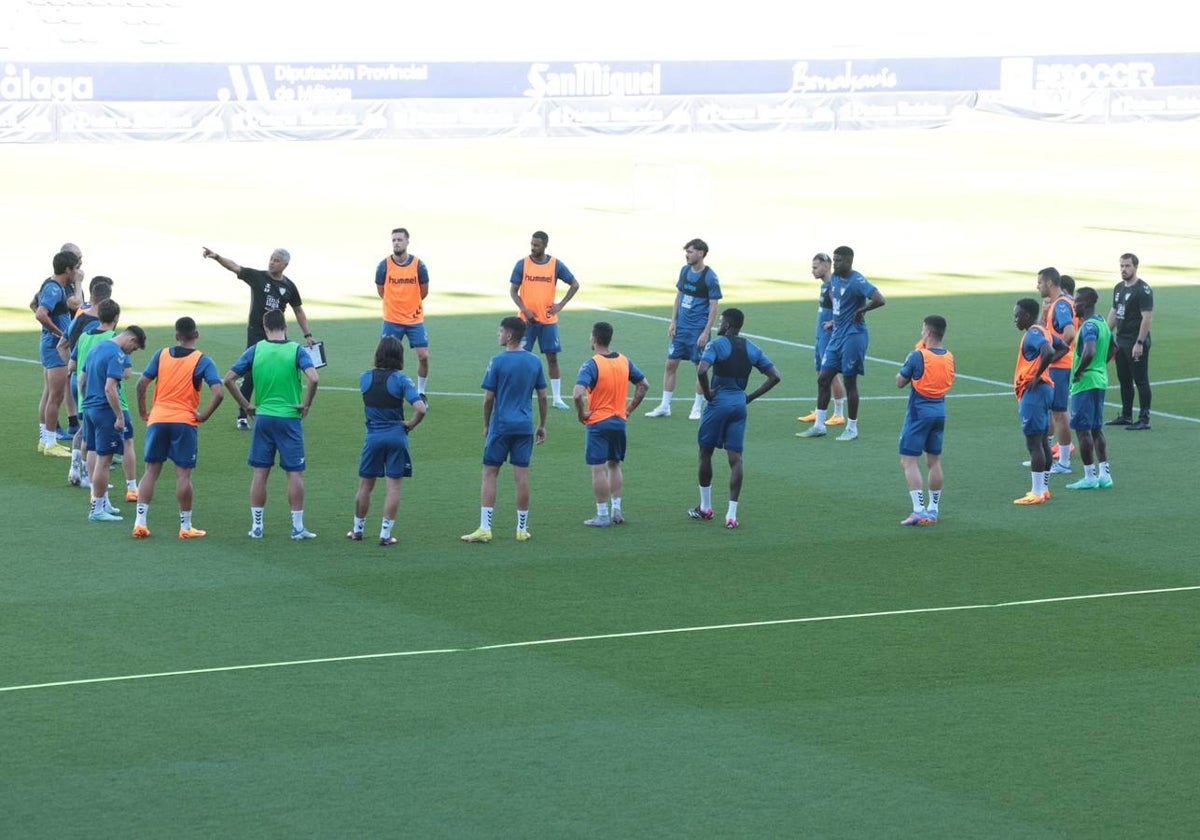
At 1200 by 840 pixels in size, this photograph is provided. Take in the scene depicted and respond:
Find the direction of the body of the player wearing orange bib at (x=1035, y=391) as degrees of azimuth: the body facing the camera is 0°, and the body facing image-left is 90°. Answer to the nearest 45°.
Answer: approximately 90°

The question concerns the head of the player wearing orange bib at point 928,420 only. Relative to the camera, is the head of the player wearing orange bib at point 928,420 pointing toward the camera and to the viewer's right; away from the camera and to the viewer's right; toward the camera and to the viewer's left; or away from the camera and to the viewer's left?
away from the camera and to the viewer's left

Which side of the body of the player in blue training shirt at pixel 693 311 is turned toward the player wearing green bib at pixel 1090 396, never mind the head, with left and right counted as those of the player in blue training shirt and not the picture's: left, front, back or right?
left

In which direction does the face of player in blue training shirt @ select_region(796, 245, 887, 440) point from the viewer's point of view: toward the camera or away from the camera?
toward the camera

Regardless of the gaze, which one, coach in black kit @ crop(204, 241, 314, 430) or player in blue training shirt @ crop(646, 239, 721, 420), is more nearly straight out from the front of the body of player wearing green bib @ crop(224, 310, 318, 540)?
the coach in black kit

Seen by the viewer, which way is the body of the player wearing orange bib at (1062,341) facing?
to the viewer's left

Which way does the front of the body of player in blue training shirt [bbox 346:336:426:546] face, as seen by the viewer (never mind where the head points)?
away from the camera

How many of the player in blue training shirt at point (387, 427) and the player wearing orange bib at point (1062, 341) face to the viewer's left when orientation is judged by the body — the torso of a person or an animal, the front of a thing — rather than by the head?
1

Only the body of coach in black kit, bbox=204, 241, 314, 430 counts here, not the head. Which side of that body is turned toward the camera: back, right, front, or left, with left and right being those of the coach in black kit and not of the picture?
front

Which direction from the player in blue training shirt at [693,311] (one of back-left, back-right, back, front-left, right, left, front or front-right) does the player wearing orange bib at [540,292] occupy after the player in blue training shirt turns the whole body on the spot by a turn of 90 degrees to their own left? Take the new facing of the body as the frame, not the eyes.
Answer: back-right

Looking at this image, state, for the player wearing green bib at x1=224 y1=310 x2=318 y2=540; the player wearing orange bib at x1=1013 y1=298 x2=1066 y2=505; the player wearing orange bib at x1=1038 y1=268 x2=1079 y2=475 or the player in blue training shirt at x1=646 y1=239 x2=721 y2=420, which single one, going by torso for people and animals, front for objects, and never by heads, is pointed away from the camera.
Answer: the player wearing green bib

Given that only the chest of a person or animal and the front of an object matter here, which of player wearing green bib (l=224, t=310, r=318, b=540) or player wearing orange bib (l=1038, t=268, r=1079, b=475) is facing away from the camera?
the player wearing green bib

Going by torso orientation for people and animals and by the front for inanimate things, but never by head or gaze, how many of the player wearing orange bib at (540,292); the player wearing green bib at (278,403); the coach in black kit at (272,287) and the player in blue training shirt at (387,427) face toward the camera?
2

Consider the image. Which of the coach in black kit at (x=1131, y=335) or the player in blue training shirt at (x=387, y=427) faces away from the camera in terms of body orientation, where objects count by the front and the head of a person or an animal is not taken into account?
the player in blue training shirt

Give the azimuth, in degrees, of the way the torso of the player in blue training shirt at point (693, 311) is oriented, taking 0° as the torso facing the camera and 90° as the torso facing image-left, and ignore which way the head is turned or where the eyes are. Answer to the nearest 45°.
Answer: approximately 45°

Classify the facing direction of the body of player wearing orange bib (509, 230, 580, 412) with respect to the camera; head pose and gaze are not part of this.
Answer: toward the camera

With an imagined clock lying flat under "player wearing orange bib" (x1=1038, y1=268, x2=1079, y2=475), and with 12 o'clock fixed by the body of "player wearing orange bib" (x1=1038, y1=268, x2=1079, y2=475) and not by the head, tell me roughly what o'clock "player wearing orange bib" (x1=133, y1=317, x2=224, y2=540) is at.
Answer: "player wearing orange bib" (x1=133, y1=317, x2=224, y2=540) is roughly at 11 o'clock from "player wearing orange bib" (x1=1038, y1=268, x2=1079, y2=475).

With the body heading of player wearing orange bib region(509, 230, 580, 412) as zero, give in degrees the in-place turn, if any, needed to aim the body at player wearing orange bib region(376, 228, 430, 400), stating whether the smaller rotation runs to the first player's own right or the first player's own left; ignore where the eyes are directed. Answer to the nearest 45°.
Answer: approximately 90° to the first player's own right

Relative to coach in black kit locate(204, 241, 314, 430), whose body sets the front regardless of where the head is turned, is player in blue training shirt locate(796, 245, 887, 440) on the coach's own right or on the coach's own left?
on the coach's own left

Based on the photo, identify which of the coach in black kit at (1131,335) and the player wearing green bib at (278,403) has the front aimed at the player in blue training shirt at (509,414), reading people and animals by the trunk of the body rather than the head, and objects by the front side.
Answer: the coach in black kit

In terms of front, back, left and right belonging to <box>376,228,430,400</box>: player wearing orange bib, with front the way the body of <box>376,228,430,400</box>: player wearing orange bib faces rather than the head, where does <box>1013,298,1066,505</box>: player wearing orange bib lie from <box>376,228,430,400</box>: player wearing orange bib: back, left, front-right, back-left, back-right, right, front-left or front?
front-left

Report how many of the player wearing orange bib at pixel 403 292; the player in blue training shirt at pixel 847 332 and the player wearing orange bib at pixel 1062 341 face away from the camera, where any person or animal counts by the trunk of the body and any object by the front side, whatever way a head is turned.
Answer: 0

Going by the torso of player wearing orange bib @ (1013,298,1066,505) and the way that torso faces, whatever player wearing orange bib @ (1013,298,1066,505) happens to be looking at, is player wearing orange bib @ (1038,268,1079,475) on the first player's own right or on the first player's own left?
on the first player's own right
